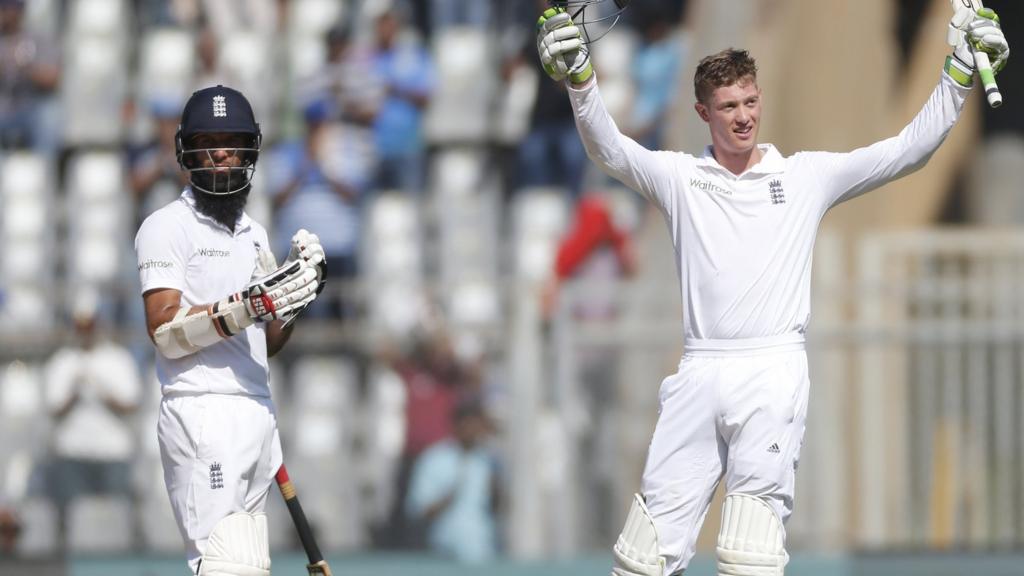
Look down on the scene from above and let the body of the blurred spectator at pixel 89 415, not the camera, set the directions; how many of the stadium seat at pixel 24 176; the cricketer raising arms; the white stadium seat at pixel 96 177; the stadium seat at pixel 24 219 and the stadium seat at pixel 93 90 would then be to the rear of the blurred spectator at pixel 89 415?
4

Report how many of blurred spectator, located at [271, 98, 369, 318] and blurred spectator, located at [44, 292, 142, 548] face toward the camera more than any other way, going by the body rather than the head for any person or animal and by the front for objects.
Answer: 2

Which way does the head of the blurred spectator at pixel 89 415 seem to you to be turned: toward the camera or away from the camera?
toward the camera

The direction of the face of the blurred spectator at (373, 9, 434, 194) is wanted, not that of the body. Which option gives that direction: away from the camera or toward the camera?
toward the camera

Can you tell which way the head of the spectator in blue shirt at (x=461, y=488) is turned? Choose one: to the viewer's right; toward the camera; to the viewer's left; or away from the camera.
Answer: toward the camera

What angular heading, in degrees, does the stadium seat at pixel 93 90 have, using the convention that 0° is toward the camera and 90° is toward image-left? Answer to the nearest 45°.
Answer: approximately 0°

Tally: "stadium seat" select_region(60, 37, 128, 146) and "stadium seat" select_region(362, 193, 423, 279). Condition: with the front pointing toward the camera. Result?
2

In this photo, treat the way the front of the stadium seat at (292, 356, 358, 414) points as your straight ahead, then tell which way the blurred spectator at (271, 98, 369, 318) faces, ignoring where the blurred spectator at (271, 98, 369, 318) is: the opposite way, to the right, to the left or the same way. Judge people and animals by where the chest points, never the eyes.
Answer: the same way

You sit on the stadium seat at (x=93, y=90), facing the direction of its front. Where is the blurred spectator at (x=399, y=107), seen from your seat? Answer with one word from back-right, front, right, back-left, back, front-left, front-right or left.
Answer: front-left

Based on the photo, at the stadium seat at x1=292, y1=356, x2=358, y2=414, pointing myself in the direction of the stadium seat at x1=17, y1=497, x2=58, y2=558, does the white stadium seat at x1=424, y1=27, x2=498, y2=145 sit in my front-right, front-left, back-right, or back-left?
back-right

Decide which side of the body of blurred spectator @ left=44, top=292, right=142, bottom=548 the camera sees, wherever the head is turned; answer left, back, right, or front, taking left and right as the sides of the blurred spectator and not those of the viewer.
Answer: front

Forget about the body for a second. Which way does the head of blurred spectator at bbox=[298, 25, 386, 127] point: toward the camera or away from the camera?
toward the camera

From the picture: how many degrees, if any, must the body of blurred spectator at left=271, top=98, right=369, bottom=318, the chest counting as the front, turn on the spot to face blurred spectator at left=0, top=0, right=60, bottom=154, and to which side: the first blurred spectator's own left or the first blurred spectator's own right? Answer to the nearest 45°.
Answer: approximately 135° to the first blurred spectator's own right

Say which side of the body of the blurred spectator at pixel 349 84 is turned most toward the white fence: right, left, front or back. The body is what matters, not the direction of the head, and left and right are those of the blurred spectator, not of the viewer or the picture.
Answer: left

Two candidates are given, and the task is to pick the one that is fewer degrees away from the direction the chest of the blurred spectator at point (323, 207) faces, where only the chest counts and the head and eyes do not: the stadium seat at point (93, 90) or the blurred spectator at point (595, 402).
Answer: the blurred spectator

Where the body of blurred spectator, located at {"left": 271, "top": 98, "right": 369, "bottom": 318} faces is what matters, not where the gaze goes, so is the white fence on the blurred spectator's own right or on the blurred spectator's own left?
on the blurred spectator's own left

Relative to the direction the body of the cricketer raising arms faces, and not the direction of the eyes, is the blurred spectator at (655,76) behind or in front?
behind

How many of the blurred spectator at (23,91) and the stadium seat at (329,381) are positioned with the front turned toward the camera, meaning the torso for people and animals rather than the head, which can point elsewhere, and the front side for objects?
2
